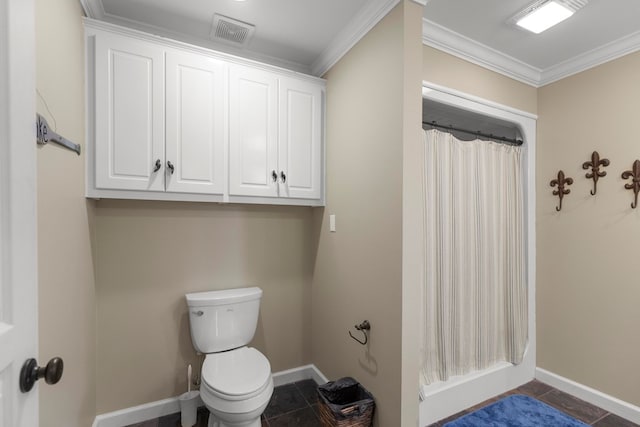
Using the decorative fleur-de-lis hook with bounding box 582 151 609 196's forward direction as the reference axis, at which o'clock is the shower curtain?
The shower curtain is roughly at 12 o'clock from the decorative fleur-de-lis hook.

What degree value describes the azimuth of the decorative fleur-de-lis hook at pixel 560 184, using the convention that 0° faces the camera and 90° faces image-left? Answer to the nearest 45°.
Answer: approximately 45°

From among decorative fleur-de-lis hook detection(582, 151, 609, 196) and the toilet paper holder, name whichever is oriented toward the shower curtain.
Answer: the decorative fleur-de-lis hook

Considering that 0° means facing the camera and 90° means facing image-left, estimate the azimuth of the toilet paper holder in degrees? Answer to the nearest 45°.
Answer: approximately 45°

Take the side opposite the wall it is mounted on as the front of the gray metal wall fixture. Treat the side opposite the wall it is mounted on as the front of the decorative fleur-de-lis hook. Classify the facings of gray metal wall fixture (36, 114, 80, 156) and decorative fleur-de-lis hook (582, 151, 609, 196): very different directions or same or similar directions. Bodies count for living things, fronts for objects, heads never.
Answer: very different directions
